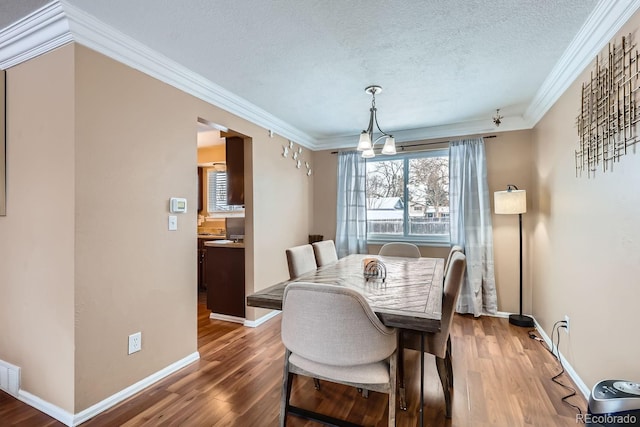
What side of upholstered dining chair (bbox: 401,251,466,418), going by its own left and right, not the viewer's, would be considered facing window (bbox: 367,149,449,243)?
right

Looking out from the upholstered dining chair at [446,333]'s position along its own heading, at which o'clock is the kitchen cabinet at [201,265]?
The kitchen cabinet is roughly at 1 o'clock from the upholstered dining chair.

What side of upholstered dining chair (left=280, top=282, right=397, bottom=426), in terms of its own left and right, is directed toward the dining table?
front

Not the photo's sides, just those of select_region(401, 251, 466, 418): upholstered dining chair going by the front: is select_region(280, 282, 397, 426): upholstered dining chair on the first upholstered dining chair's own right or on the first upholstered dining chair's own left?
on the first upholstered dining chair's own left

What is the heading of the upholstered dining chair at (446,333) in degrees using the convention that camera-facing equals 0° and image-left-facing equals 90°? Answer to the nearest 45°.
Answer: approximately 90°

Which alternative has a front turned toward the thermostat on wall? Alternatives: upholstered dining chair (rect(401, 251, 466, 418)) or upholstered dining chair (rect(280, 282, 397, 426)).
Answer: upholstered dining chair (rect(401, 251, 466, 418))

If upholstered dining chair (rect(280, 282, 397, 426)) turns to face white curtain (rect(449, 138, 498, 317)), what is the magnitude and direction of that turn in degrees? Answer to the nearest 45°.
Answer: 0° — it already faces it

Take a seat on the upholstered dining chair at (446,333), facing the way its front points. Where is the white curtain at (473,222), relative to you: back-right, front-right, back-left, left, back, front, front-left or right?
right

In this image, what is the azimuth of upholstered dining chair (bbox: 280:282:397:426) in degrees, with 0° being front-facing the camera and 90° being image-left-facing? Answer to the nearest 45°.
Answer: approximately 225°

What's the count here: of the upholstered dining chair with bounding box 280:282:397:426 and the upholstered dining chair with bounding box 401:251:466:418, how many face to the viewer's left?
1
